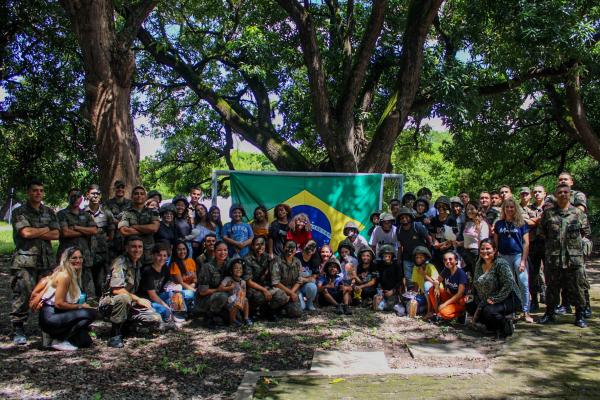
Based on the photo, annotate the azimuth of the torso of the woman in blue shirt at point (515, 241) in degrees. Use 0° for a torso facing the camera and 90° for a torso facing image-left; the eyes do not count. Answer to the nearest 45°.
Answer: approximately 0°

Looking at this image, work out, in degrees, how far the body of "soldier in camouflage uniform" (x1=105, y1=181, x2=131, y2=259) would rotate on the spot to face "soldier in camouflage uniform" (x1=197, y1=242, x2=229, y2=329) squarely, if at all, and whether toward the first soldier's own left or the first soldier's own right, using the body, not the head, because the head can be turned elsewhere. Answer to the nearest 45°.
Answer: approximately 45° to the first soldier's own left

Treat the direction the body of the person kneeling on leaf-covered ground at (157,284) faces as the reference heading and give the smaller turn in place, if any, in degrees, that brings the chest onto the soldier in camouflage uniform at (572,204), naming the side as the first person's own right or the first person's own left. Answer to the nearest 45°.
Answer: approximately 45° to the first person's own left

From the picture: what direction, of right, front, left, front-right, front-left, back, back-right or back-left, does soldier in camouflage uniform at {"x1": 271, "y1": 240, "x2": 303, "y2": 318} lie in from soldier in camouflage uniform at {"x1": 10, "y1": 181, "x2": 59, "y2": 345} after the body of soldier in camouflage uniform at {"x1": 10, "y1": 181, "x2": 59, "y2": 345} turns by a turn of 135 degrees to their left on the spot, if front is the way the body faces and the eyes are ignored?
right

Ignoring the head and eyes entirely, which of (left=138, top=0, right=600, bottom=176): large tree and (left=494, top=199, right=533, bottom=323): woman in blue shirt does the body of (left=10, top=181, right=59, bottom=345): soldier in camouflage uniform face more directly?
the woman in blue shirt

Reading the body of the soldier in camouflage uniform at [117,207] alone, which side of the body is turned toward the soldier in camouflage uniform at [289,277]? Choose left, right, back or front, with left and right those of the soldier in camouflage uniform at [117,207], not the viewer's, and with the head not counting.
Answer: left

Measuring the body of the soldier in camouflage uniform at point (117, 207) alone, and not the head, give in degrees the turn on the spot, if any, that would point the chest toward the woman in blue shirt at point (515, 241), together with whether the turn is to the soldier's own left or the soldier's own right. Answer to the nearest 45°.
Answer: approximately 45° to the soldier's own left
